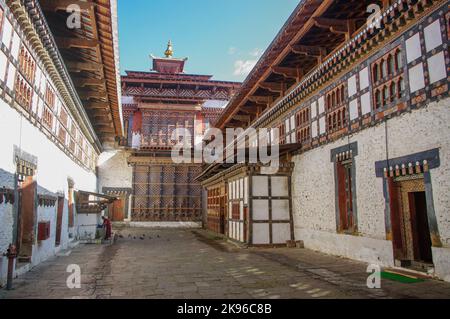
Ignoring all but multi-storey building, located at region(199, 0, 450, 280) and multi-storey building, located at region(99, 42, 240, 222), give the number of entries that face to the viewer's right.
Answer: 0

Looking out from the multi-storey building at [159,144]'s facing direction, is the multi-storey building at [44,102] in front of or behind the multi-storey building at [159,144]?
in front

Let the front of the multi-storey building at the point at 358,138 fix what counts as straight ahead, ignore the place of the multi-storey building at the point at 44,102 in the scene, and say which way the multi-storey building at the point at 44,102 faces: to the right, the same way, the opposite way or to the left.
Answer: the opposite way

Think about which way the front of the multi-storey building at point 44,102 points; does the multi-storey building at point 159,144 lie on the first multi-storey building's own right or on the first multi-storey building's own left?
on the first multi-storey building's own left

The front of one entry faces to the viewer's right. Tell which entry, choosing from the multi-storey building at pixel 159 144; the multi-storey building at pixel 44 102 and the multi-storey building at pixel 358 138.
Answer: the multi-storey building at pixel 44 102

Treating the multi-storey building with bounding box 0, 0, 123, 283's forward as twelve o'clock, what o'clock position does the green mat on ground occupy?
The green mat on ground is roughly at 1 o'clock from the multi-storey building.

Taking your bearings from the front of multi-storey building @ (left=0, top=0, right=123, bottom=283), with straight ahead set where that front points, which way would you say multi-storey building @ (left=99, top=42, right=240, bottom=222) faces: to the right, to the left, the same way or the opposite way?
to the right

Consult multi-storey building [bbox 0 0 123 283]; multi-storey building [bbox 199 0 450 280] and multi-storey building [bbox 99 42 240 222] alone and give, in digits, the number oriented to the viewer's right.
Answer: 1

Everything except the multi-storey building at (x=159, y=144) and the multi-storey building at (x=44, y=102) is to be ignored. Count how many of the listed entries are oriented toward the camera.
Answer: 1

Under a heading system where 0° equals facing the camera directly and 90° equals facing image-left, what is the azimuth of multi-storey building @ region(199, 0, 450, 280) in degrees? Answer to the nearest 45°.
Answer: approximately 45°

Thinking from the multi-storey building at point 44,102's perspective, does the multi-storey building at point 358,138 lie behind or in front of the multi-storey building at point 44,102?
in front

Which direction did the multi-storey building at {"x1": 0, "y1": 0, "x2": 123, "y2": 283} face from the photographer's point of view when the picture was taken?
facing to the right of the viewer

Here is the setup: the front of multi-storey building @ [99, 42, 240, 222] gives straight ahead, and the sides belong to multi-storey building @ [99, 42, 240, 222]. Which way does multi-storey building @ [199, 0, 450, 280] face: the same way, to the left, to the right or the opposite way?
to the right

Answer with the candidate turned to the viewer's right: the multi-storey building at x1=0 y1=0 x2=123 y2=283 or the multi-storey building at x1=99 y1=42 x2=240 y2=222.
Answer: the multi-storey building at x1=0 y1=0 x2=123 y2=283

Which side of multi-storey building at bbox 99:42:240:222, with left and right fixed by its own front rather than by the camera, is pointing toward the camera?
front

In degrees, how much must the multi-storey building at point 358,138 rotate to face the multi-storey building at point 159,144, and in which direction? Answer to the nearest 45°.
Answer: approximately 90° to its right
